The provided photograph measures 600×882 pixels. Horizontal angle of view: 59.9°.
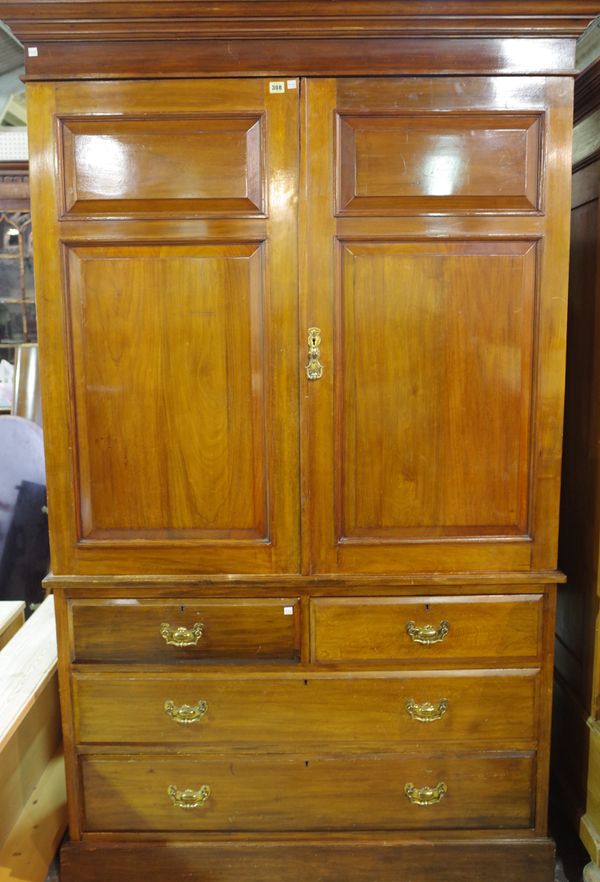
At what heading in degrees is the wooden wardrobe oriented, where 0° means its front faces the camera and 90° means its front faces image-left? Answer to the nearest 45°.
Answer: approximately 0°

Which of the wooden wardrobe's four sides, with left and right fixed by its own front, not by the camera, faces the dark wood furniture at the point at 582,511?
left
